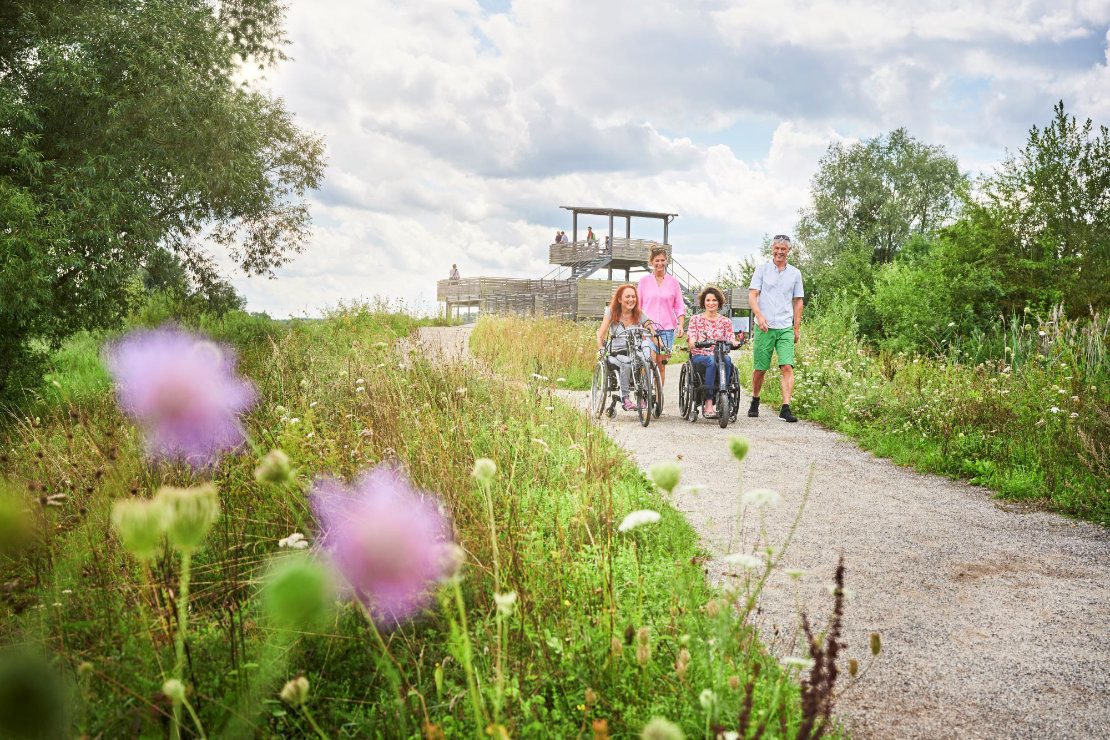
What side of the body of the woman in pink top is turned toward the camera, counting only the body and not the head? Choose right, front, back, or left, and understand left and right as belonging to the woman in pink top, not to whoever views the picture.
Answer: front

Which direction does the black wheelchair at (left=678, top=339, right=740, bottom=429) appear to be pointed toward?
toward the camera

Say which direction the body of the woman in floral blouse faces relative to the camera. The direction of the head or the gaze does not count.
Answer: toward the camera

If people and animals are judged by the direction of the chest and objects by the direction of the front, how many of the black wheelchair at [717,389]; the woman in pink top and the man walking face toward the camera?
3

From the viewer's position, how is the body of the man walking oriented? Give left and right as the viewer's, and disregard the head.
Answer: facing the viewer

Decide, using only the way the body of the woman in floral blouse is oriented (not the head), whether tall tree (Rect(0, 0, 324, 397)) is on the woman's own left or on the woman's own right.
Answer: on the woman's own right

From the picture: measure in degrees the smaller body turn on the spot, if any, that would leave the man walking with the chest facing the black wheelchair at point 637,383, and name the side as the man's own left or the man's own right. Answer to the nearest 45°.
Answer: approximately 45° to the man's own right

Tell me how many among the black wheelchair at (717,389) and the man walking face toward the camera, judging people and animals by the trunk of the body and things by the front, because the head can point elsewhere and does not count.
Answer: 2

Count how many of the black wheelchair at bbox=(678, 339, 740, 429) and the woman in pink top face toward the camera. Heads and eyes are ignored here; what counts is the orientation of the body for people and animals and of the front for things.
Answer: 2

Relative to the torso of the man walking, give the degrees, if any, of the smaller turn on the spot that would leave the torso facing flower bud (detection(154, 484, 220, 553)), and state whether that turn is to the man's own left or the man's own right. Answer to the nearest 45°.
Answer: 0° — they already face it

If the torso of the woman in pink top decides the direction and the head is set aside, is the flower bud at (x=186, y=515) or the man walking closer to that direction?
the flower bud

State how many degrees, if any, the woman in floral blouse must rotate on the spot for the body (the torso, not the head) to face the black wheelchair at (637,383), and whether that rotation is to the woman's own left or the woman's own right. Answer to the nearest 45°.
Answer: approximately 90° to the woman's own right
